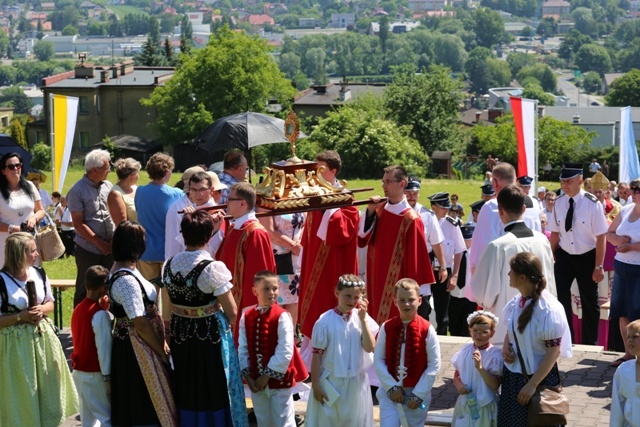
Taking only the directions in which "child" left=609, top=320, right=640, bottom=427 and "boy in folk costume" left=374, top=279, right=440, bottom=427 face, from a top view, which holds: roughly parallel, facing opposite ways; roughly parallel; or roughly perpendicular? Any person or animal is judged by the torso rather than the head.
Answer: roughly parallel

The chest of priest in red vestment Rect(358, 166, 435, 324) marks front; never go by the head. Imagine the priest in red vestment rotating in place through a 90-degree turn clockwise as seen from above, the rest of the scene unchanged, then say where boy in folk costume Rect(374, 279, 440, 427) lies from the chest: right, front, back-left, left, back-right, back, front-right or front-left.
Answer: back-left

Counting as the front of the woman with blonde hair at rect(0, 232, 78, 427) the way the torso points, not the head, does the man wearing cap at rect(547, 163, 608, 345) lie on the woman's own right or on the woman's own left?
on the woman's own left

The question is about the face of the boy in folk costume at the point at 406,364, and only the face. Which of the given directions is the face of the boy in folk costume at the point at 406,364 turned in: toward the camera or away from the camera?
toward the camera

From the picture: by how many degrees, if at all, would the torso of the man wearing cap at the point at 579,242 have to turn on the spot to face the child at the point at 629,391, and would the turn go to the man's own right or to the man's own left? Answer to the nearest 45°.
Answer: approximately 45° to the man's own left

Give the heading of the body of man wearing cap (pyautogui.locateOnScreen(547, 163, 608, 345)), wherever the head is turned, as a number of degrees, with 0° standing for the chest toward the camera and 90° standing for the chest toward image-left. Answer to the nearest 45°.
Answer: approximately 45°

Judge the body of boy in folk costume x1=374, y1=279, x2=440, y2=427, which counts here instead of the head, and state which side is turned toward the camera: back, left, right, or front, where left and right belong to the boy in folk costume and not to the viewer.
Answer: front

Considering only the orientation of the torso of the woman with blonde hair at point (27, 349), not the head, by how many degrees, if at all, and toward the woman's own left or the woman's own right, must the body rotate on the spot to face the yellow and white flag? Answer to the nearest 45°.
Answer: approximately 135° to the woman's own left

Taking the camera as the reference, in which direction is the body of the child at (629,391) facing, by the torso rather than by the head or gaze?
toward the camera

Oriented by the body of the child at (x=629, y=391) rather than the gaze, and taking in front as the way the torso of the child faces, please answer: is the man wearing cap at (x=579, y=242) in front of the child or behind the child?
behind

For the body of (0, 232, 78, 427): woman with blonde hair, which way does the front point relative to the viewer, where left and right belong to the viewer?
facing the viewer and to the right of the viewer

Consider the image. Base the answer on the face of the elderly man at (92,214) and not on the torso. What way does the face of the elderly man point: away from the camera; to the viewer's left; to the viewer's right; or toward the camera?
to the viewer's right
